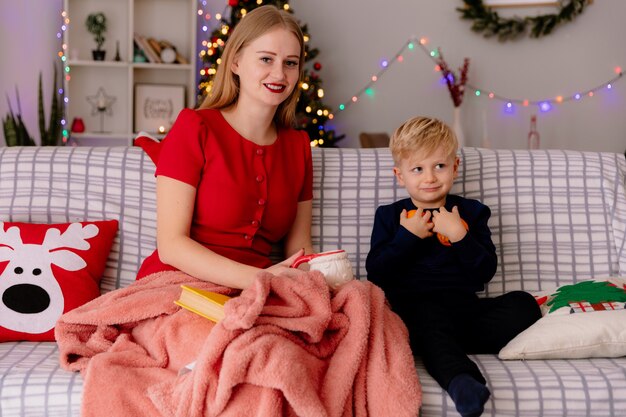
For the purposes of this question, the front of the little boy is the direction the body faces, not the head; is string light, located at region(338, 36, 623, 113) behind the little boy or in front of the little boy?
behind

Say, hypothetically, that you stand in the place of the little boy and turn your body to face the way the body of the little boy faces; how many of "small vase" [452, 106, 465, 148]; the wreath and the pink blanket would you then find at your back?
2

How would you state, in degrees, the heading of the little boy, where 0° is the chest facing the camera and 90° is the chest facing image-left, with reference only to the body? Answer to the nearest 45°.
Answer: approximately 0°

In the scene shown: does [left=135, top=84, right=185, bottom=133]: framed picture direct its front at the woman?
yes

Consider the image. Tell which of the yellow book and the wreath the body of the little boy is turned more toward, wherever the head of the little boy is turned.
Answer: the yellow book

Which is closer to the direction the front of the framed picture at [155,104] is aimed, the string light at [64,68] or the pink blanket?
the pink blanket

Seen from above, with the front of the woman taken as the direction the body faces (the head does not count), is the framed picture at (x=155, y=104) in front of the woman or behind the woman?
behind

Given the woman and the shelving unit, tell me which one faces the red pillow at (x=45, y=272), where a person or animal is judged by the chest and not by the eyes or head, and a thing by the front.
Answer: the shelving unit

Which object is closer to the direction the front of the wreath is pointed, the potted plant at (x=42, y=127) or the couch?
the couch
